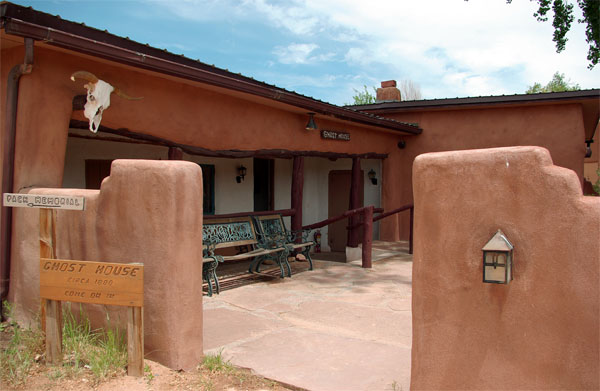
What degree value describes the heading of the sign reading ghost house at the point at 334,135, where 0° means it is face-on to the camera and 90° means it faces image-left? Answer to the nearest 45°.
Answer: approximately 315°

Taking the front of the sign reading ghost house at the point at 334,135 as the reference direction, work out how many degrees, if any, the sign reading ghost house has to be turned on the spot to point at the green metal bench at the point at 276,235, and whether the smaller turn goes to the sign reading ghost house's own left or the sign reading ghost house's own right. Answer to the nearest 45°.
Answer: approximately 90° to the sign reading ghost house's own right

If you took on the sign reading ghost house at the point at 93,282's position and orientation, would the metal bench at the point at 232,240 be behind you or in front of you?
behind

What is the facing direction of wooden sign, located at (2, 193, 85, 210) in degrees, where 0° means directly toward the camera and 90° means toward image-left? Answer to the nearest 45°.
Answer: approximately 0°

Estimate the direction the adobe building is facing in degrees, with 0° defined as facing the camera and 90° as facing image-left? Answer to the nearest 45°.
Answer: approximately 315°

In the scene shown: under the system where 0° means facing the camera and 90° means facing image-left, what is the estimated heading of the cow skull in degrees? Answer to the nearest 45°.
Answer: approximately 315°

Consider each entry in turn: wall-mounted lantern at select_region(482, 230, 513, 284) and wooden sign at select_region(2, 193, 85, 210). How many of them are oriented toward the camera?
2

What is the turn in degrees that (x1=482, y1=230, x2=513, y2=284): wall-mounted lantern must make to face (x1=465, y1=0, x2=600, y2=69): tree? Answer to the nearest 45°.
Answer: approximately 180°
